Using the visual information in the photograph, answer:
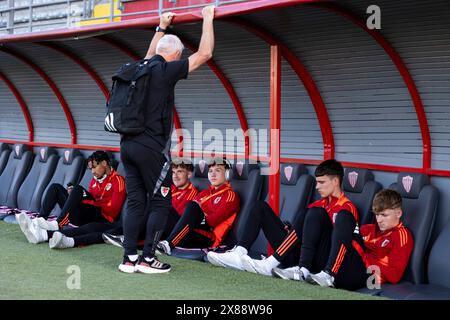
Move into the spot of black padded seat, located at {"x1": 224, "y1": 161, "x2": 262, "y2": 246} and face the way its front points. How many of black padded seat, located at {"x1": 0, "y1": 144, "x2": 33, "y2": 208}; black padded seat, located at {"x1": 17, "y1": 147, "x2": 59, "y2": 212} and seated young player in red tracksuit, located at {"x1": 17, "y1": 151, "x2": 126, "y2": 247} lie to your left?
0

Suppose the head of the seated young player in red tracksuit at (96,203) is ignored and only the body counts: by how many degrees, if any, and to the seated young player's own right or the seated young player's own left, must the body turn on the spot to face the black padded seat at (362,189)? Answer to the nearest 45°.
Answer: approximately 90° to the seated young player's own left

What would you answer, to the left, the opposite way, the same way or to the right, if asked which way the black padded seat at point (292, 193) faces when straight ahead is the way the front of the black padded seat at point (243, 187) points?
the same way

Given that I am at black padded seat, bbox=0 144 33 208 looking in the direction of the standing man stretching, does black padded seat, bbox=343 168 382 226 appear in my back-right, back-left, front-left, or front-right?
front-left

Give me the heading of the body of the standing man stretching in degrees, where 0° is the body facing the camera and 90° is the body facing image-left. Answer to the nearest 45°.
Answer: approximately 225°

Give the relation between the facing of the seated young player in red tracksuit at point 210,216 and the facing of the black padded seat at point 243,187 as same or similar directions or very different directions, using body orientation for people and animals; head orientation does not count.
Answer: same or similar directions

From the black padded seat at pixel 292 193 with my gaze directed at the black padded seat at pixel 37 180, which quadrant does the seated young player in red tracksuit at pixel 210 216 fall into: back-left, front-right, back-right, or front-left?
front-left

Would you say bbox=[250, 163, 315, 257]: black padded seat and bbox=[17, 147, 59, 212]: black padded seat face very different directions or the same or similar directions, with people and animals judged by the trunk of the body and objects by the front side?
same or similar directions

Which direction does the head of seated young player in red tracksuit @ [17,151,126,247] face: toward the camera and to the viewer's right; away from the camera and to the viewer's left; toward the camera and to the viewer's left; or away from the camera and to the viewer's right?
toward the camera and to the viewer's left

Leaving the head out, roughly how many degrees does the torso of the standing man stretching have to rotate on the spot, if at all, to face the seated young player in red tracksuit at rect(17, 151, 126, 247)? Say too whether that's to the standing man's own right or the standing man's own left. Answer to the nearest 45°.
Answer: approximately 45° to the standing man's own left

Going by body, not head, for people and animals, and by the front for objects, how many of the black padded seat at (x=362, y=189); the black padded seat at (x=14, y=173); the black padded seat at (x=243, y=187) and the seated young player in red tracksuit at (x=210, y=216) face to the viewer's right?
0

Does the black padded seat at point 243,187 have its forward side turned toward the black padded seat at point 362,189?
no

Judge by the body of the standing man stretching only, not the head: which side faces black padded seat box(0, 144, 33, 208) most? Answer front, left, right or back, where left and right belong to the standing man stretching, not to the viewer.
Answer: left

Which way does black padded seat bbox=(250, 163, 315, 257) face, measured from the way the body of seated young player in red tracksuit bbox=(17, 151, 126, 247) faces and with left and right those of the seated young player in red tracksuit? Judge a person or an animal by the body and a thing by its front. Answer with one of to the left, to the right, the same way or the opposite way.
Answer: the same way

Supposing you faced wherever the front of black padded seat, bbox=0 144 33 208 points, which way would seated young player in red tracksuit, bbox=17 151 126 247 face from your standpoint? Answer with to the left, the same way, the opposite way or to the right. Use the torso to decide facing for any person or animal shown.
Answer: the same way

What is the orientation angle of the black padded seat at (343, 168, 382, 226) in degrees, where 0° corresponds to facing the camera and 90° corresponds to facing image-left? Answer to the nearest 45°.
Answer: approximately 45°

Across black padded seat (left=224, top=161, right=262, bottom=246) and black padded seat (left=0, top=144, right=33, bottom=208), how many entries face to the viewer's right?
0

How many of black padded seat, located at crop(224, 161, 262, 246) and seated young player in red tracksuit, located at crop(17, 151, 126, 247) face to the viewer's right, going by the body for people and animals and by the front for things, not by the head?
0

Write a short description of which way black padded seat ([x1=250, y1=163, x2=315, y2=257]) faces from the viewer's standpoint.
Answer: facing the viewer and to the left of the viewer

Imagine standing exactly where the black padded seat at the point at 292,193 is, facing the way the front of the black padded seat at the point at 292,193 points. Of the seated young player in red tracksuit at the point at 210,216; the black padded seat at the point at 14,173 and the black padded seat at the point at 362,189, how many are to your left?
1

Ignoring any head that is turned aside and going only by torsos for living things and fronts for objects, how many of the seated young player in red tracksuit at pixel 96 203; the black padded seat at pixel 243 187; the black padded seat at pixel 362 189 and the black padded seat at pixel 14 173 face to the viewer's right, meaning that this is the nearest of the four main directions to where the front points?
0

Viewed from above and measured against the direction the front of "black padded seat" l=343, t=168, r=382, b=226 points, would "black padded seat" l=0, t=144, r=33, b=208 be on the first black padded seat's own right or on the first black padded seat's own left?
on the first black padded seat's own right

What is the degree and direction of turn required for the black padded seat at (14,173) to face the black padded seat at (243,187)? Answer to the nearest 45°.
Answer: approximately 90° to its left
